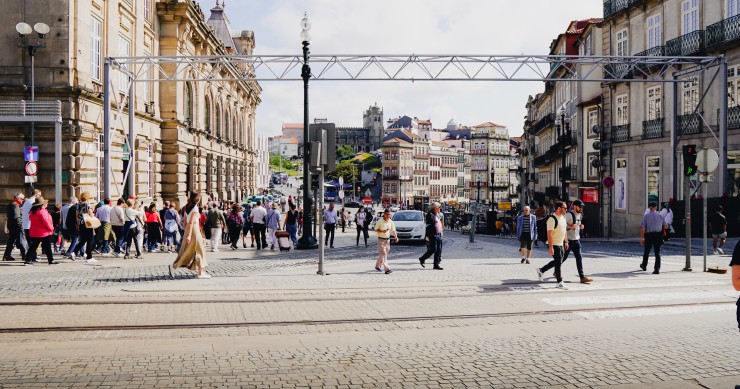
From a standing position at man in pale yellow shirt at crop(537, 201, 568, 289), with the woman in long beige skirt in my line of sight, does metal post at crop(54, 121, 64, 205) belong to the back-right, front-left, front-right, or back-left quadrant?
front-right

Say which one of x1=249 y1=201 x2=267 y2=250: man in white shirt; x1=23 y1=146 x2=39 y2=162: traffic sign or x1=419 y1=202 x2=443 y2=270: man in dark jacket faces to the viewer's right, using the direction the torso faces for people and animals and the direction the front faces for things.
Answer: the man in dark jacket

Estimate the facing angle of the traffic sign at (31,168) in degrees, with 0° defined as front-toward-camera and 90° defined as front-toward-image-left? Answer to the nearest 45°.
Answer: approximately 0°

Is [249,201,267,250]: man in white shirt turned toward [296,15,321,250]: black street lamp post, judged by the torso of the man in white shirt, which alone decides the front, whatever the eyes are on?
no

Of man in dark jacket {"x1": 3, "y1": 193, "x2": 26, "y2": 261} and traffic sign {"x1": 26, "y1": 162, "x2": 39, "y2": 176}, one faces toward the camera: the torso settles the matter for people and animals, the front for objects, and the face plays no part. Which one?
the traffic sign
